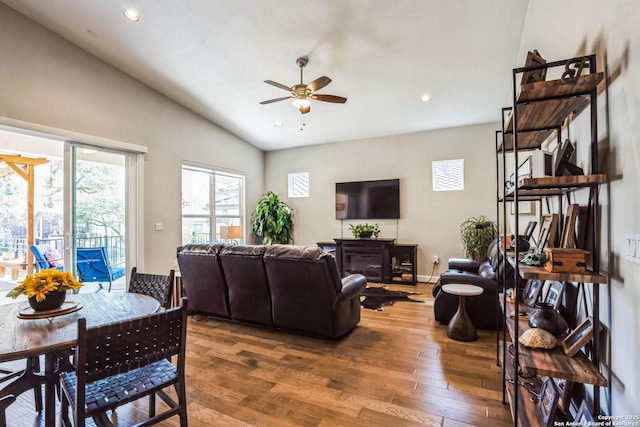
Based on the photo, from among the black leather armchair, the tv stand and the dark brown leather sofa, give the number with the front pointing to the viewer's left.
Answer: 1

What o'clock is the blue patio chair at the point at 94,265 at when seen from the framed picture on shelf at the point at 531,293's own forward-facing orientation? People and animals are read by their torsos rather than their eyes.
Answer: The blue patio chair is roughly at 1 o'clock from the framed picture on shelf.

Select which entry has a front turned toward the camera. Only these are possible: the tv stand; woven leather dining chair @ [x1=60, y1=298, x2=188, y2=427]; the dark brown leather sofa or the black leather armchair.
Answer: the tv stand

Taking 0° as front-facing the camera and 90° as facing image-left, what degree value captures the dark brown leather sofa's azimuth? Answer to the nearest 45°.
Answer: approximately 225°

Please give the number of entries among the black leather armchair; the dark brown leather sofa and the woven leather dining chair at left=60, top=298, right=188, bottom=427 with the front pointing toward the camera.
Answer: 0

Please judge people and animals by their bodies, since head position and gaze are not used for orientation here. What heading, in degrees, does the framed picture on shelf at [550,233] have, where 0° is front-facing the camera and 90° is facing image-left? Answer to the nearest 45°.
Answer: approximately 45°

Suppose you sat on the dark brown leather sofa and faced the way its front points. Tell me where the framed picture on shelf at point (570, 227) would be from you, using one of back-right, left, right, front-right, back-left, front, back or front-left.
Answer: right

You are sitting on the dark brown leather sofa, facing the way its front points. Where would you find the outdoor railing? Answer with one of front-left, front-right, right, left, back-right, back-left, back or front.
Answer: left

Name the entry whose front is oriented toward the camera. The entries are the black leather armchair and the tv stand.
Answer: the tv stand

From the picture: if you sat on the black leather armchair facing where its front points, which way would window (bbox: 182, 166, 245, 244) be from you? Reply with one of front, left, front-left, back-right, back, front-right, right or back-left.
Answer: front

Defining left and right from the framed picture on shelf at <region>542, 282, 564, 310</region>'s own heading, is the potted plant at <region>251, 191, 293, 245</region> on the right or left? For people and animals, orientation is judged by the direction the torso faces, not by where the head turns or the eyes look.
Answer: on its right

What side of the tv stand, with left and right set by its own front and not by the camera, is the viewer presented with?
front

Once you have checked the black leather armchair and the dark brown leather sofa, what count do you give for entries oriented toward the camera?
0

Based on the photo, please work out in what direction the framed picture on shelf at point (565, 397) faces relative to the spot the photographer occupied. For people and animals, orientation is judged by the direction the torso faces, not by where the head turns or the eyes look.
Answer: facing the viewer and to the left of the viewer

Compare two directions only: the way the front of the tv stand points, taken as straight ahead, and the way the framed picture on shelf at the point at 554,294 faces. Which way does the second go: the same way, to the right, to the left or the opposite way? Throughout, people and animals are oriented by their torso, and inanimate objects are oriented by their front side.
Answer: to the right

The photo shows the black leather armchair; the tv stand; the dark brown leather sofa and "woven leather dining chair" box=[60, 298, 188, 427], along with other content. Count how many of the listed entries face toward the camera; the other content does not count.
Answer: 1

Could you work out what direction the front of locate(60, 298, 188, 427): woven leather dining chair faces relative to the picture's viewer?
facing away from the viewer and to the left of the viewer

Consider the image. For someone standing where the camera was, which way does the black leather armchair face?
facing to the left of the viewer
